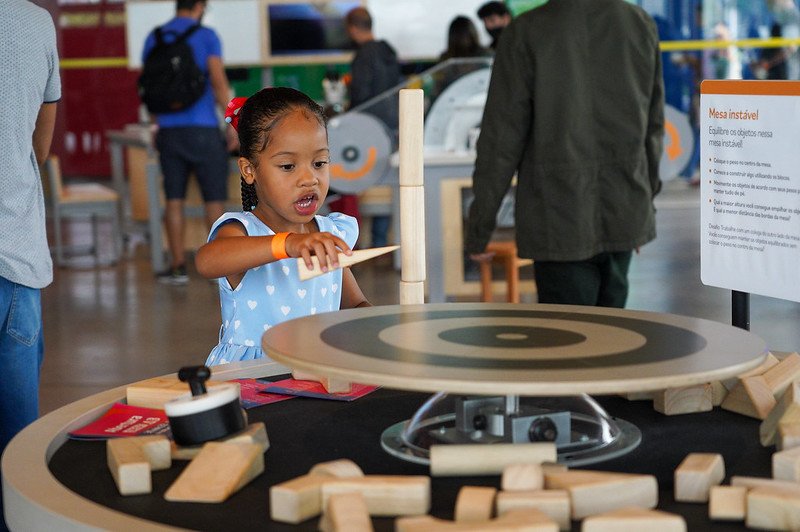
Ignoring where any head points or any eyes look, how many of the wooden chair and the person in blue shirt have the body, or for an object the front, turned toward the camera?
0

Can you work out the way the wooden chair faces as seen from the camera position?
facing to the right of the viewer

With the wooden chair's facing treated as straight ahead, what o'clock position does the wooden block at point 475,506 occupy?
The wooden block is roughly at 3 o'clock from the wooden chair.

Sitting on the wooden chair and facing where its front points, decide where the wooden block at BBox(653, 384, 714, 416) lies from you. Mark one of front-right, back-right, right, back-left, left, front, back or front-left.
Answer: right

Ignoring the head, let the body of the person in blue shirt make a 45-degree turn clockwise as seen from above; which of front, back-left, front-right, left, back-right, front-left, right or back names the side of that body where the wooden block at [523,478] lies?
right

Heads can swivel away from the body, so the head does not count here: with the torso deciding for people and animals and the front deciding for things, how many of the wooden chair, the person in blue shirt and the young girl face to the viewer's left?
0

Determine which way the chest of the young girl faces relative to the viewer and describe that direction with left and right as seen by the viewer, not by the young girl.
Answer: facing the viewer and to the right of the viewer

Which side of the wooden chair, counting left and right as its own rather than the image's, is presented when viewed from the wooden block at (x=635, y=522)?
right

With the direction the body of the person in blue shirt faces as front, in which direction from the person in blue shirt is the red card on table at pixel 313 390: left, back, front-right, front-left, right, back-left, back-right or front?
back-right

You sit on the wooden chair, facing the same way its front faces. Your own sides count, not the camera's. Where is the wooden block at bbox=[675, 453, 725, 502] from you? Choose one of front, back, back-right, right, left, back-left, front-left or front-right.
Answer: right

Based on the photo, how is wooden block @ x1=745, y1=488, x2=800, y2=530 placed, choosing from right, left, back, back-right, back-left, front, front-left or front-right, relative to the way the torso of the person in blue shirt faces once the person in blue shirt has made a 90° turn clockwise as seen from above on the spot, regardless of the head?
front-right

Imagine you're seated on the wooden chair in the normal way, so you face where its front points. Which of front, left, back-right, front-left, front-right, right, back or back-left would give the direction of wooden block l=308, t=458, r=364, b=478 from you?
right

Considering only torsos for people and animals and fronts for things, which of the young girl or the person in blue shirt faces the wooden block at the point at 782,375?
the young girl

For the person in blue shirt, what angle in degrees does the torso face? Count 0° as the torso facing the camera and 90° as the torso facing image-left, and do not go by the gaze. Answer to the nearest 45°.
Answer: approximately 225°

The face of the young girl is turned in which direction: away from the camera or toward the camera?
toward the camera

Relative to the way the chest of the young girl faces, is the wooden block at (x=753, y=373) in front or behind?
in front

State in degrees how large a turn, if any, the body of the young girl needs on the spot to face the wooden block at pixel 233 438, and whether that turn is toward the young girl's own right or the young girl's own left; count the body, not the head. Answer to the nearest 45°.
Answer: approximately 45° to the young girl's own right

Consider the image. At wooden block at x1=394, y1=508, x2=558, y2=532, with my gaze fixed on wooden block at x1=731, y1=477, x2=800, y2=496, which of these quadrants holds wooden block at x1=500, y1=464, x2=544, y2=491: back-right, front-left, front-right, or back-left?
front-left

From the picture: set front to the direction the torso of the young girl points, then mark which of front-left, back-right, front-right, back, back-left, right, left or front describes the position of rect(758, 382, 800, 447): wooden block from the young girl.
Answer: front
